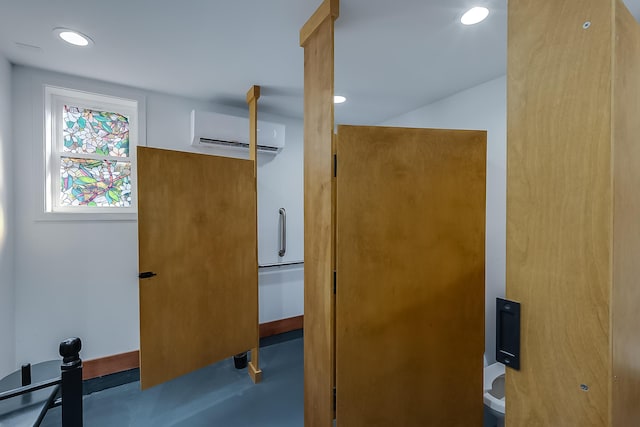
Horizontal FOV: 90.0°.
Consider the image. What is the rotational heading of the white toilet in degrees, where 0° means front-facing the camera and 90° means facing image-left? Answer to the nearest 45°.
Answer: approximately 45°

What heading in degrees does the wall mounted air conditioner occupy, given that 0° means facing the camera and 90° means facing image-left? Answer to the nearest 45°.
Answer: approximately 315°

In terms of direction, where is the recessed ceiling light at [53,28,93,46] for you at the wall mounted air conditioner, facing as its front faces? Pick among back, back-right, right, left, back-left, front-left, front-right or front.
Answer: right

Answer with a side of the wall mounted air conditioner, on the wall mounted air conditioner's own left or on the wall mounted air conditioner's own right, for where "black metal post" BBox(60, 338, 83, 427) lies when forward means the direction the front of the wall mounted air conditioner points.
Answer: on the wall mounted air conditioner's own right

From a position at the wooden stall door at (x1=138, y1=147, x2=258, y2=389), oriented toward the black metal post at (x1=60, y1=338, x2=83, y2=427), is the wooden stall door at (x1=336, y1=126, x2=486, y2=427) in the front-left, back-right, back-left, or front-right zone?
front-left

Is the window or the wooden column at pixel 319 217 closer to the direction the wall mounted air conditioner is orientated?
the wooden column

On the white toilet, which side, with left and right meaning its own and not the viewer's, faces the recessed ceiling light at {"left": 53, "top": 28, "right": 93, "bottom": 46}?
front

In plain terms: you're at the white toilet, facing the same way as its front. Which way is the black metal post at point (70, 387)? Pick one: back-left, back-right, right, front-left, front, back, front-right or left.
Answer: front

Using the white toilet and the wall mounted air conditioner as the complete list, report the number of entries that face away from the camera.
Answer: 0

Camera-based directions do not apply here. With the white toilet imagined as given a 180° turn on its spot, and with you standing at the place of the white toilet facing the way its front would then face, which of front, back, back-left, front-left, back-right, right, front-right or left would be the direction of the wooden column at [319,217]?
back

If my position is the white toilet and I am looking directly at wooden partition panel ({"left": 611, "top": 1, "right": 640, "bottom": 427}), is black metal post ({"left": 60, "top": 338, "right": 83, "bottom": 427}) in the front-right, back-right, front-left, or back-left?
front-right
